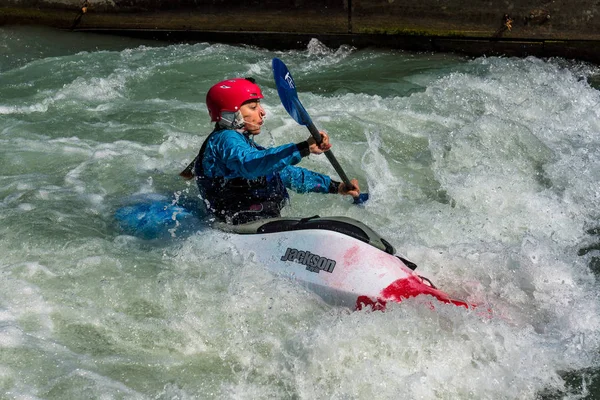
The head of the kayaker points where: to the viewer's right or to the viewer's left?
to the viewer's right

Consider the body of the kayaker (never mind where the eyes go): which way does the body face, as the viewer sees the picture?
to the viewer's right
